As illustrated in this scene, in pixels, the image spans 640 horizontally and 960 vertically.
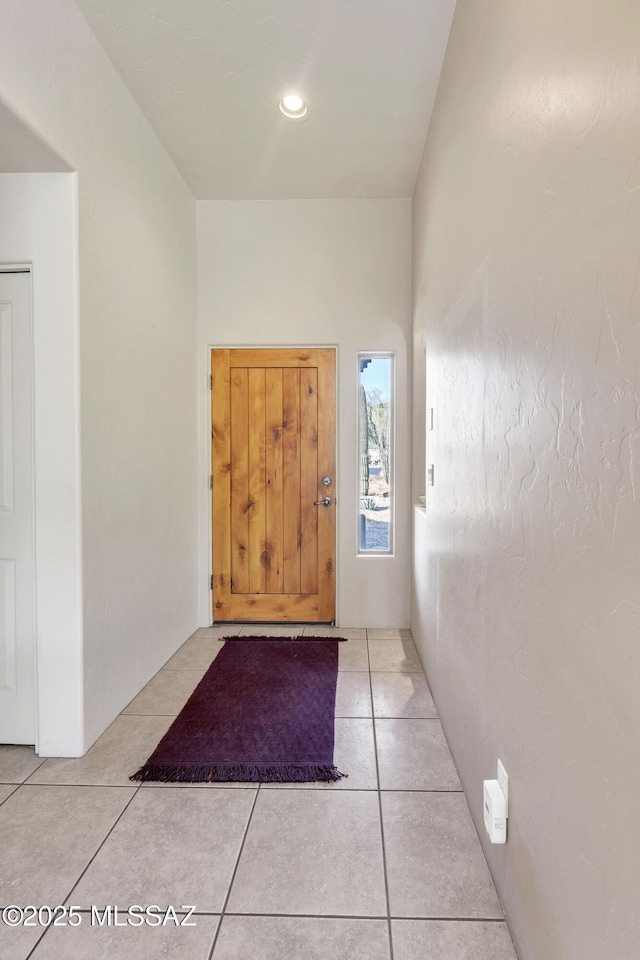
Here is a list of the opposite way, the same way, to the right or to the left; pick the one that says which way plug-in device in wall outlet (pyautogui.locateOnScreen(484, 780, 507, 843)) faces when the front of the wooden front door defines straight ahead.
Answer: to the right

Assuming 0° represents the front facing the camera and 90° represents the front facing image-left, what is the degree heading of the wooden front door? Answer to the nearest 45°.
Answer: approximately 0°

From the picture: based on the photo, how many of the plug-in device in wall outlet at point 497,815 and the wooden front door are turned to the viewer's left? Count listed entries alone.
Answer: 1

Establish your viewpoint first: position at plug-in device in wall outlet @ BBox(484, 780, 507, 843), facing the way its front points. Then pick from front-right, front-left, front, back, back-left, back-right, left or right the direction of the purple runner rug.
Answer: front-right

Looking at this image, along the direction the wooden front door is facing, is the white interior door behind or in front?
in front

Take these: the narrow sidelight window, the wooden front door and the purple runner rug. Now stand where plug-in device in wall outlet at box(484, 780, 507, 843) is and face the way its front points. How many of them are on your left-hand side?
0

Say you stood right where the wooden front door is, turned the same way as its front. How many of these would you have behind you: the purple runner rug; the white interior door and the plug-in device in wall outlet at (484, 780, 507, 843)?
0

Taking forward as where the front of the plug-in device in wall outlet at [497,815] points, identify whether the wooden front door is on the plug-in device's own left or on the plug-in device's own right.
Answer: on the plug-in device's own right

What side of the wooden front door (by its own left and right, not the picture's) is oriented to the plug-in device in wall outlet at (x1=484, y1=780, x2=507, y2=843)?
front

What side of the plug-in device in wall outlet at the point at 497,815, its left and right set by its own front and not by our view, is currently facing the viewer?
left

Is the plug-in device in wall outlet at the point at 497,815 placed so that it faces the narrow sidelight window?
no
